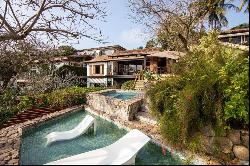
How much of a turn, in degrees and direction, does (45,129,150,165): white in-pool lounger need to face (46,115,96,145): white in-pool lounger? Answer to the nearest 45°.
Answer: approximately 90° to its right

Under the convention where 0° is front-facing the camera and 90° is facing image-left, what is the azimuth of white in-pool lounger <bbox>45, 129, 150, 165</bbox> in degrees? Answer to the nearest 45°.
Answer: approximately 45°

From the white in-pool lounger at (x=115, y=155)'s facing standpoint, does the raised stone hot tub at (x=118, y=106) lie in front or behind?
behind

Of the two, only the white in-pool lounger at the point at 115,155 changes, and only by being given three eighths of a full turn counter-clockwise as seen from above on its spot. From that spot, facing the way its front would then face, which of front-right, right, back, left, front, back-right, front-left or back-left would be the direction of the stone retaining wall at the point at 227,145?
front

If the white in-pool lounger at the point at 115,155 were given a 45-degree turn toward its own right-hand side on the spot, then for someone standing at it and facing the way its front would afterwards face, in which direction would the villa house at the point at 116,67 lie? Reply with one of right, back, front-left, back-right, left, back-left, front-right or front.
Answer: right
